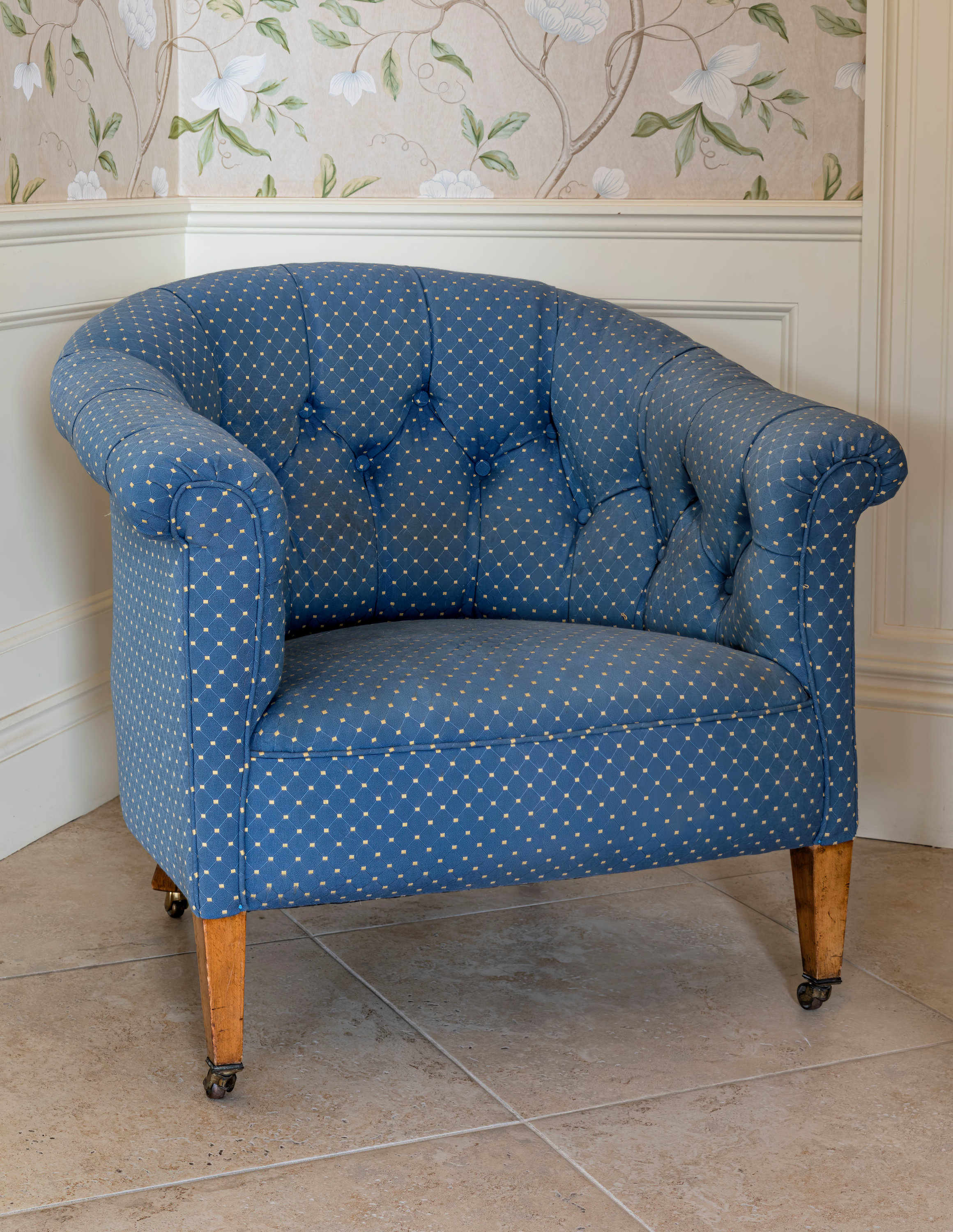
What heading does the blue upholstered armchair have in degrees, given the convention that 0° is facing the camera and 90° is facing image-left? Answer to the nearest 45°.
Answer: approximately 315°
